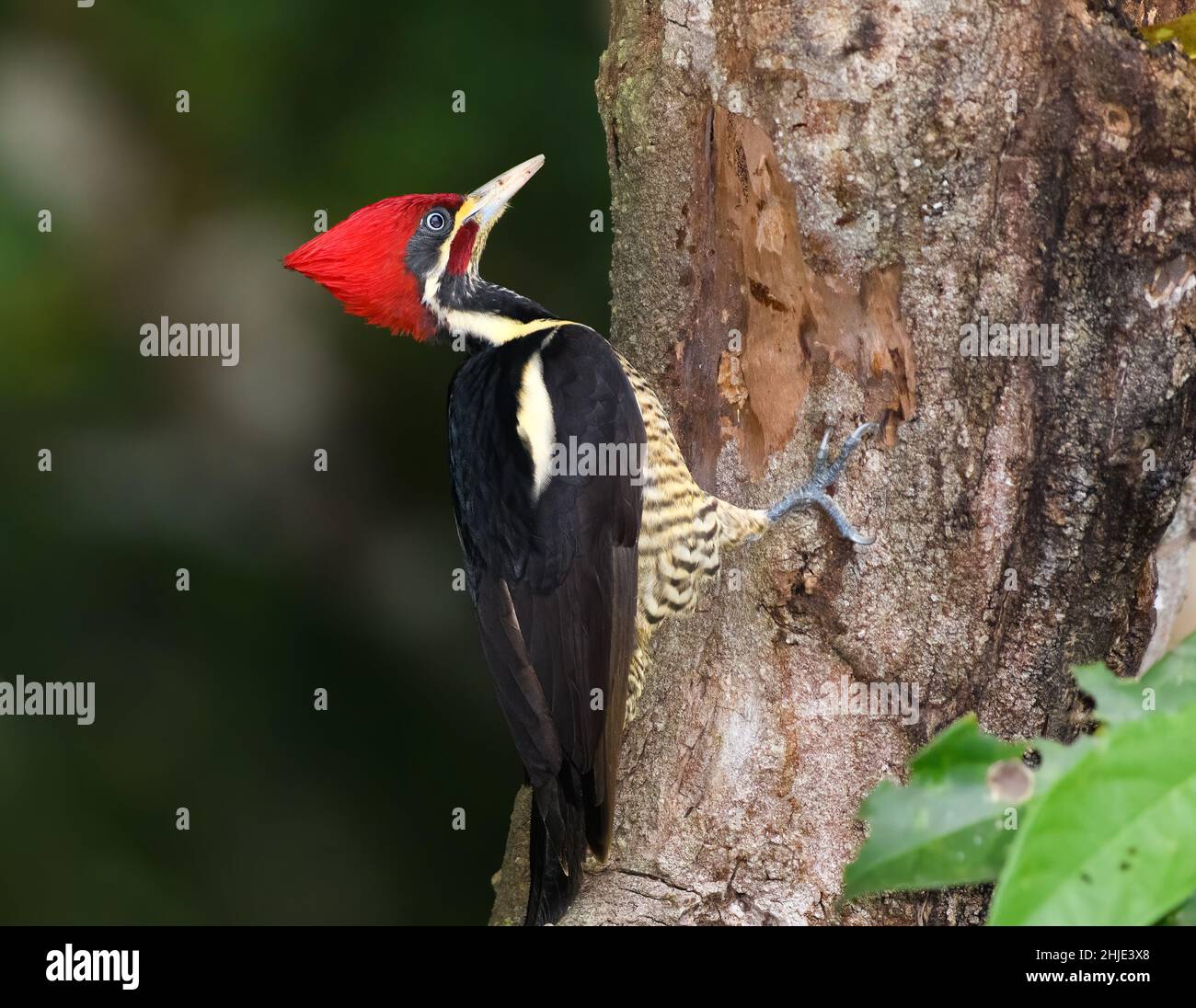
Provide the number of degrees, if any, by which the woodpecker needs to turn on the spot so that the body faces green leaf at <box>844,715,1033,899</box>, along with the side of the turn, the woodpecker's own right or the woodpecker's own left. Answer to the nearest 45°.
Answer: approximately 90° to the woodpecker's own right

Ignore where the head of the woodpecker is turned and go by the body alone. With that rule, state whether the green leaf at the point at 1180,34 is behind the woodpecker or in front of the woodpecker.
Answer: in front

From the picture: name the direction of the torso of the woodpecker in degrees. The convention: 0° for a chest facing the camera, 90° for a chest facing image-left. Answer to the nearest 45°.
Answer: approximately 270°

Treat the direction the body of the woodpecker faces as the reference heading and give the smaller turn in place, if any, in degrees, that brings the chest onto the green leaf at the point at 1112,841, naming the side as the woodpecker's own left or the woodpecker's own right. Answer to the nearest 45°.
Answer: approximately 90° to the woodpecker's own right
